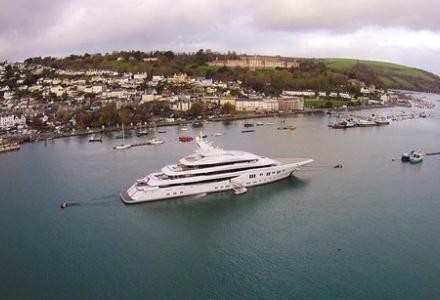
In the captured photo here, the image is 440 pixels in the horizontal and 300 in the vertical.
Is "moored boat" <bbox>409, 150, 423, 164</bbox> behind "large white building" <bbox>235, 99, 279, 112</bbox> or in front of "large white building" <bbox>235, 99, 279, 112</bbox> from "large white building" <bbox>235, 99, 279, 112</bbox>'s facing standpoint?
in front

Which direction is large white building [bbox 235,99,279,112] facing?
toward the camera

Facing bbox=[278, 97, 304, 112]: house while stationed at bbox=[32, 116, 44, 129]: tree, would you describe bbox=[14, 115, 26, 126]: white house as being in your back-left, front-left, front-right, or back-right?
back-left

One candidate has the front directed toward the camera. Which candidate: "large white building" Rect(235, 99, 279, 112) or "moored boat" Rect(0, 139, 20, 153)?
the large white building

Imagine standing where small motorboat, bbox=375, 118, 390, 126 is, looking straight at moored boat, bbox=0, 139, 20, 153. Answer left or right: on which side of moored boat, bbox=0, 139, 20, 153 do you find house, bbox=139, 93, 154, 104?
right

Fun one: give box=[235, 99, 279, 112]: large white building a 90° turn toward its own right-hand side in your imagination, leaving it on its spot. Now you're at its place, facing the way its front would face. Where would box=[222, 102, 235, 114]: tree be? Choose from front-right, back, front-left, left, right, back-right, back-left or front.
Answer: front-left

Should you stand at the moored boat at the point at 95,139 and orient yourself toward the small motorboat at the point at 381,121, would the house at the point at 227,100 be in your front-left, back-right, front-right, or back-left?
front-left

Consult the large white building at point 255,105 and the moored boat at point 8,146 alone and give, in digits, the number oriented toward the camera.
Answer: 1
